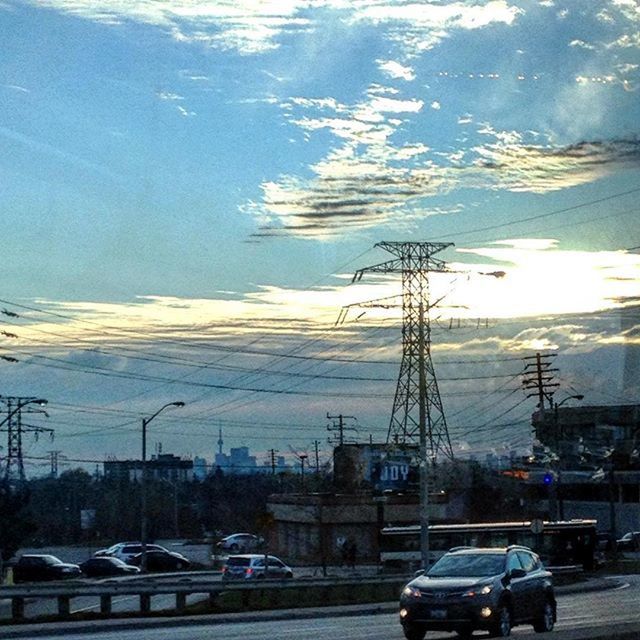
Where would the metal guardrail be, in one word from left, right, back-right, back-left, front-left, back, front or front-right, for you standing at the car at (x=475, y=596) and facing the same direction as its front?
right

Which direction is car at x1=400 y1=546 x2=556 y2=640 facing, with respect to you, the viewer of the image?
facing the viewer and to the left of the viewer
